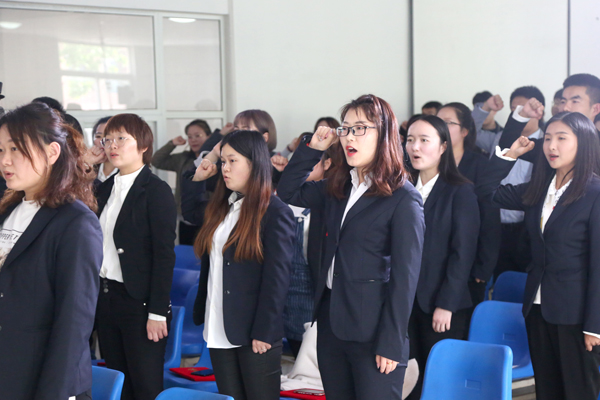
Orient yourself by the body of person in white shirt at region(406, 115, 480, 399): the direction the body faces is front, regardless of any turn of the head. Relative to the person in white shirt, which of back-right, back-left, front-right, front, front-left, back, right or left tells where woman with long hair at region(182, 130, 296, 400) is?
front

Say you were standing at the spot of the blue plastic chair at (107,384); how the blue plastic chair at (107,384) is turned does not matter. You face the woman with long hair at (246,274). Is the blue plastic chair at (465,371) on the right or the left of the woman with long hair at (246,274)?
right

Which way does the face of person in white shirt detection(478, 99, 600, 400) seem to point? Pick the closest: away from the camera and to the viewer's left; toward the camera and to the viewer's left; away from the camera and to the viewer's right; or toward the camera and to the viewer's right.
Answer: toward the camera and to the viewer's left

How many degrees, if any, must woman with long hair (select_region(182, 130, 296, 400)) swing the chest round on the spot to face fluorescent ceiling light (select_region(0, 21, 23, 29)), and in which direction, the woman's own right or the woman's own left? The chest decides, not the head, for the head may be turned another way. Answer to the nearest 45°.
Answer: approximately 90° to the woman's own right

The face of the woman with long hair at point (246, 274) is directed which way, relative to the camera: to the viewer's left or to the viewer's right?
to the viewer's left

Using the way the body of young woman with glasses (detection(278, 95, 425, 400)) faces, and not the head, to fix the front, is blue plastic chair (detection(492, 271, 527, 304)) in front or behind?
behind

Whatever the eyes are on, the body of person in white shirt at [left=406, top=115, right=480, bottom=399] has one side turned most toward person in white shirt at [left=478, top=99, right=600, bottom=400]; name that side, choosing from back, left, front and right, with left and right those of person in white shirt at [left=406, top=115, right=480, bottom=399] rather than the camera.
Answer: left

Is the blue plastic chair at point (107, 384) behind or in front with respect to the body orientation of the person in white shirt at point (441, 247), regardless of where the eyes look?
in front

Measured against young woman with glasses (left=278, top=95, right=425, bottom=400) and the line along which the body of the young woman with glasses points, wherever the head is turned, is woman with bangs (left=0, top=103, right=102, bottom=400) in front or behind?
in front

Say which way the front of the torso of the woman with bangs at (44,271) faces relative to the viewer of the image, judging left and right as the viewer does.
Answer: facing the viewer and to the left of the viewer

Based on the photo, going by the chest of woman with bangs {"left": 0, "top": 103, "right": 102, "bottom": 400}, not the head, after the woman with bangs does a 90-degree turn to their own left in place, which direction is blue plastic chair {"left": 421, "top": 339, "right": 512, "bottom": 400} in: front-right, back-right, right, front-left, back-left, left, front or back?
front-left

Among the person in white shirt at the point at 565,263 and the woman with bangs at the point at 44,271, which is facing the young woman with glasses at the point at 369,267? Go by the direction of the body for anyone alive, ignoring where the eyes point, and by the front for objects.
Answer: the person in white shirt
